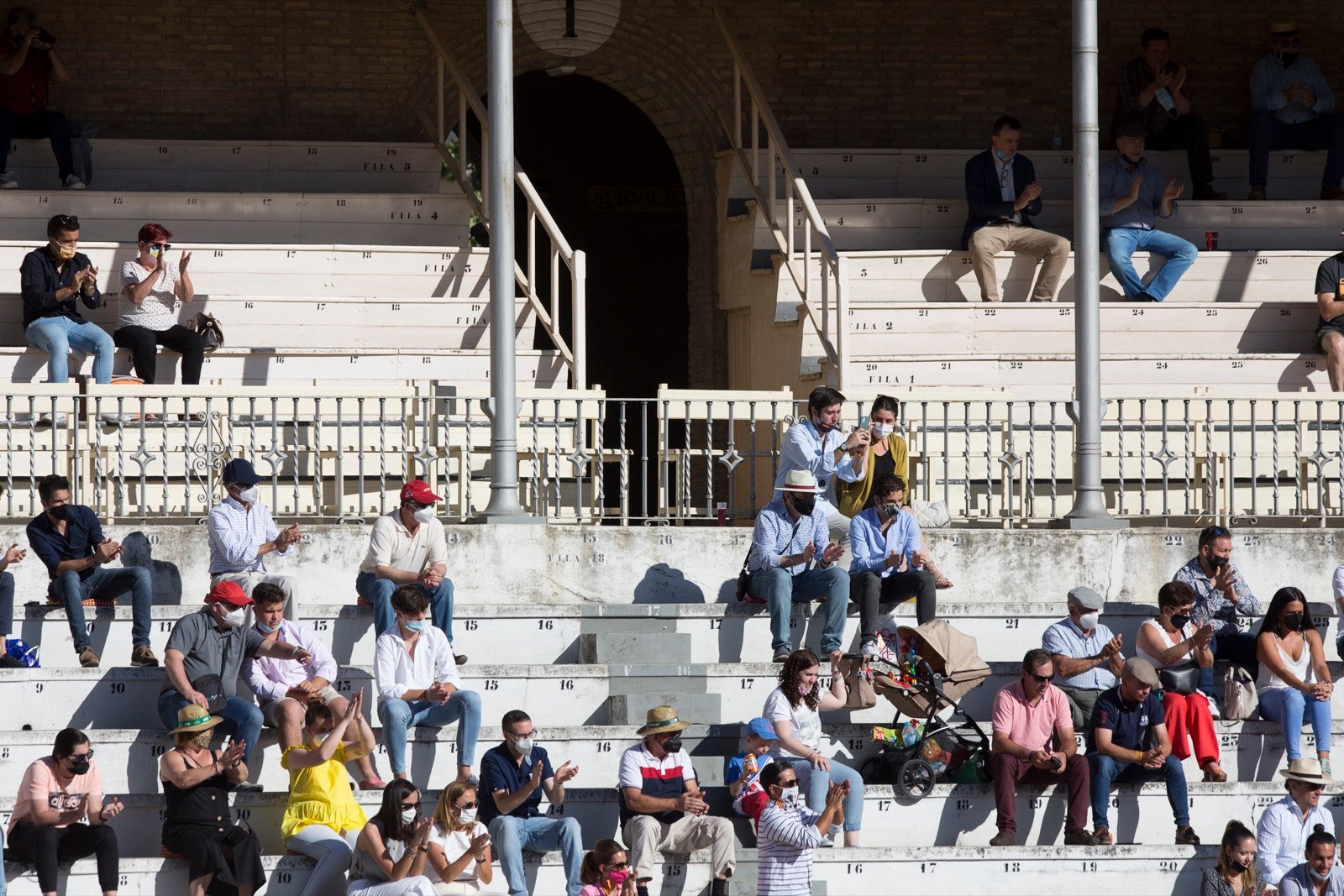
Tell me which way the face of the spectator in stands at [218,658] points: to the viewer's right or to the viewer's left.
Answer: to the viewer's right

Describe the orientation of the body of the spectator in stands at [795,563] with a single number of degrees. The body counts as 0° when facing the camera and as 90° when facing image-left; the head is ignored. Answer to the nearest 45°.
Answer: approximately 315°

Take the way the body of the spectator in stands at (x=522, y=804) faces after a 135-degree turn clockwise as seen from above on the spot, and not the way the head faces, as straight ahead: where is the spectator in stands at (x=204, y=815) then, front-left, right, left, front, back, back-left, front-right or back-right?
front

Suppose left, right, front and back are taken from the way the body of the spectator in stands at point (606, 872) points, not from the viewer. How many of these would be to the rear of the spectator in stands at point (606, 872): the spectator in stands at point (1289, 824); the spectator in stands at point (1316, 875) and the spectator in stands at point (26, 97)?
1

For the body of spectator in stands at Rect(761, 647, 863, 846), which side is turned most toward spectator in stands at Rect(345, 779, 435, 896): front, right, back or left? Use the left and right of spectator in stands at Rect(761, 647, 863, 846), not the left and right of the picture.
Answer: right

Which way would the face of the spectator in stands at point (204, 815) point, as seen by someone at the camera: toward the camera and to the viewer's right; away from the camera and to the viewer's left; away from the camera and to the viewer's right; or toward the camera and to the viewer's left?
toward the camera and to the viewer's right

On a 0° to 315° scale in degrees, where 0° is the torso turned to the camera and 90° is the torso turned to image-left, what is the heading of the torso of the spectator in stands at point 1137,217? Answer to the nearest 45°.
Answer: approximately 315°

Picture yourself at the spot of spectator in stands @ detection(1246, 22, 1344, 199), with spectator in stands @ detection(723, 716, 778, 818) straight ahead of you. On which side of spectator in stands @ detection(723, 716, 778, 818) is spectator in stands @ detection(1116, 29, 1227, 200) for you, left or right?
right

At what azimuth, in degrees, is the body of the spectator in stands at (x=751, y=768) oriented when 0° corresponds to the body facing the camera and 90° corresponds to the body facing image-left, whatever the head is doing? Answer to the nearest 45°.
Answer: approximately 315°

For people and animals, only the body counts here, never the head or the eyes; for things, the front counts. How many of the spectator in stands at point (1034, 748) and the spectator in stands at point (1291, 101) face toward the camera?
2

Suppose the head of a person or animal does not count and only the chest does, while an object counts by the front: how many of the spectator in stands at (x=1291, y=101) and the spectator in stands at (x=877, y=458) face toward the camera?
2

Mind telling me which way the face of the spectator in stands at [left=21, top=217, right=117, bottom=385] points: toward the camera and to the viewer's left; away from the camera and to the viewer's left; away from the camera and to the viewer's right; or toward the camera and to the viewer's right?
toward the camera and to the viewer's right

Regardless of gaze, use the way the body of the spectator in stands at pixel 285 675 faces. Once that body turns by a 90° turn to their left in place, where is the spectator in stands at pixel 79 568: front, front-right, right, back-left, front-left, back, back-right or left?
left

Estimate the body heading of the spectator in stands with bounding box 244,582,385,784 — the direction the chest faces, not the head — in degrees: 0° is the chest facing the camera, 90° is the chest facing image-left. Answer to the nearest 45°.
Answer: approximately 315°

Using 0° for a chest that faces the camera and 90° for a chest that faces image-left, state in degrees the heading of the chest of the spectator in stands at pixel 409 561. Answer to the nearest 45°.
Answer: approximately 315°

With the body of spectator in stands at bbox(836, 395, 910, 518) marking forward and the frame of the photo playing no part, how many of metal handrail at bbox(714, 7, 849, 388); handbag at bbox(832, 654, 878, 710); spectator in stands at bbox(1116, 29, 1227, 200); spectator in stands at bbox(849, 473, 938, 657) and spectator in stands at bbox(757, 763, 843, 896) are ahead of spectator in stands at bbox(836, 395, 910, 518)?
3
